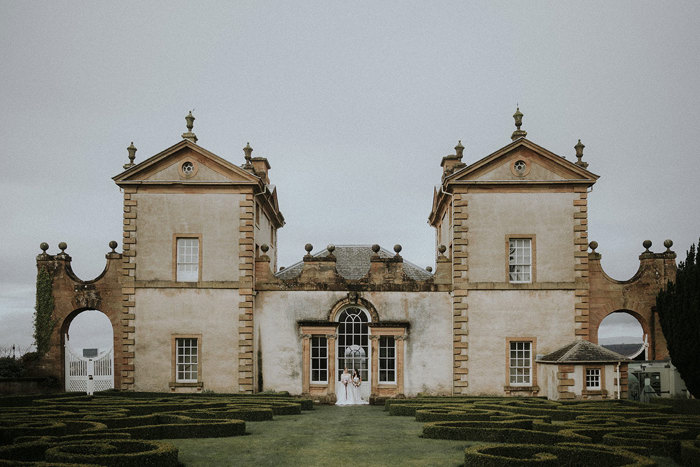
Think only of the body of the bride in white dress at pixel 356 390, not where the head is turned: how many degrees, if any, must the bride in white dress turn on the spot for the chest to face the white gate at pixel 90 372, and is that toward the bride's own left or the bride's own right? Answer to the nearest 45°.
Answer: approximately 90° to the bride's own right

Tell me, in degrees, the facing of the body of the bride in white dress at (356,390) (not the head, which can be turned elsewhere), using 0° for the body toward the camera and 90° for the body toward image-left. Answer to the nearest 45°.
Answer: approximately 0°

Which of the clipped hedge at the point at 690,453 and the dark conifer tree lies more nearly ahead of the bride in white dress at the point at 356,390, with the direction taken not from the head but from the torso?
the clipped hedge

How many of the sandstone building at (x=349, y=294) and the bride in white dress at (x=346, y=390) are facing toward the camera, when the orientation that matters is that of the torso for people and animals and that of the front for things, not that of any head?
2

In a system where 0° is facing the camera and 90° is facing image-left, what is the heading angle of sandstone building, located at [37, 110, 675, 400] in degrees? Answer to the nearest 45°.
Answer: approximately 0°
